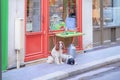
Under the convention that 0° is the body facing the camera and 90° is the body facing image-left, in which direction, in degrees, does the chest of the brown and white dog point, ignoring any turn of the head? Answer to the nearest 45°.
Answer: approximately 315°

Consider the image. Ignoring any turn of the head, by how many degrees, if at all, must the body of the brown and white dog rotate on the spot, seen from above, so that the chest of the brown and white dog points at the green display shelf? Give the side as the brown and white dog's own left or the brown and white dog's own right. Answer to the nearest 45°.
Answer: approximately 90° to the brown and white dog's own left

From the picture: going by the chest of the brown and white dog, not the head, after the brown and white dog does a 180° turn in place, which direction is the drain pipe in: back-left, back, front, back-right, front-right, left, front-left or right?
left

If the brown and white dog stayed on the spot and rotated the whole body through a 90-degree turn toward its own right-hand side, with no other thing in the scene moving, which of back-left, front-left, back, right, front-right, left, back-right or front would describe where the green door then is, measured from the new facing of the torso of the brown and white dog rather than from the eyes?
front

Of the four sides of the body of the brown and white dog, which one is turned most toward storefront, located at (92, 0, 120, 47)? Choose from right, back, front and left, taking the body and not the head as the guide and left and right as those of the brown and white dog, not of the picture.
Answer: left
